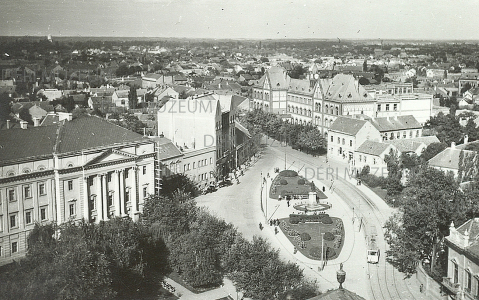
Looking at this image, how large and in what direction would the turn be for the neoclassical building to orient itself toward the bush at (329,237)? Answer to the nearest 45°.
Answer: approximately 45° to its left

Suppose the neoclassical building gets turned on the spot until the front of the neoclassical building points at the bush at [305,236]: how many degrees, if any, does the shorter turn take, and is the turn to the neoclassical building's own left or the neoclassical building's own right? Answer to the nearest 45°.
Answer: approximately 45° to the neoclassical building's own left

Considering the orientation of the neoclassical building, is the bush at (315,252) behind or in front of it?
in front

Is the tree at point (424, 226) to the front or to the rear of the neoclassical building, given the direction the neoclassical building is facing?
to the front

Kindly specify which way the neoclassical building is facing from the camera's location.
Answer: facing the viewer and to the right of the viewer

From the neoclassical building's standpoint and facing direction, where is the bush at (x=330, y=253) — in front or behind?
in front
